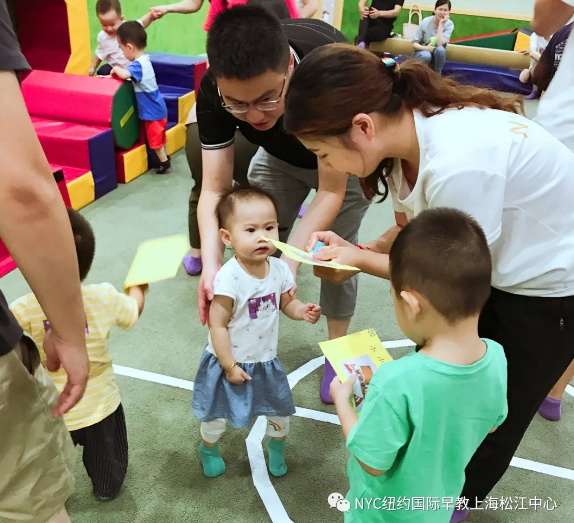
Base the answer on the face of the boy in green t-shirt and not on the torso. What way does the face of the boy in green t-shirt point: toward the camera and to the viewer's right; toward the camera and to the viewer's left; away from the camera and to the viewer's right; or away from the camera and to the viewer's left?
away from the camera and to the viewer's left

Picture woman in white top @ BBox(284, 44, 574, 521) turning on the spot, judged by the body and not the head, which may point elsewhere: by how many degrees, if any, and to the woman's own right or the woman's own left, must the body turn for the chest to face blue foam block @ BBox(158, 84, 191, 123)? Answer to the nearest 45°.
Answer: approximately 45° to the woman's own right

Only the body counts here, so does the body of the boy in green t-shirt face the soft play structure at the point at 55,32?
yes

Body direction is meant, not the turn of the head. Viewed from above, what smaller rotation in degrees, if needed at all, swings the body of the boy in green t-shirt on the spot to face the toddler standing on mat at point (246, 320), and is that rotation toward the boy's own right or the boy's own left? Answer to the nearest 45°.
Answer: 0° — they already face them

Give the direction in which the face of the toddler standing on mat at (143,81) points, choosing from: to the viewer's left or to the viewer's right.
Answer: to the viewer's left

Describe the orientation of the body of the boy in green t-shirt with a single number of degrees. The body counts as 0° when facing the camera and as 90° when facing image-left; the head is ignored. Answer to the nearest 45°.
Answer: approximately 135°

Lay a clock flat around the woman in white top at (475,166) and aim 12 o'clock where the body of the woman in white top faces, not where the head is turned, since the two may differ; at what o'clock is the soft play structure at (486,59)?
The soft play structure is roughly at 3 o'clock from the woman in white top.

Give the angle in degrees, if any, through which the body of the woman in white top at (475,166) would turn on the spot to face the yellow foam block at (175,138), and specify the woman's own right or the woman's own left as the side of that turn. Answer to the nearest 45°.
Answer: approximately 45° to the woman's own right

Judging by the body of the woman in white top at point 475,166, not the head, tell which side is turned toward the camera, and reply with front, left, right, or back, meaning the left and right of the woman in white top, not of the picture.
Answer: left

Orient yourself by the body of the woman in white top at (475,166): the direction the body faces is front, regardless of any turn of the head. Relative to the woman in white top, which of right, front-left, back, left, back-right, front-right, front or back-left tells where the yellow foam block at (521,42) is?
right
